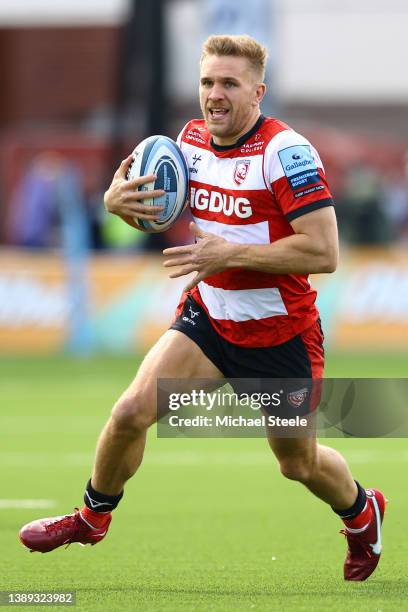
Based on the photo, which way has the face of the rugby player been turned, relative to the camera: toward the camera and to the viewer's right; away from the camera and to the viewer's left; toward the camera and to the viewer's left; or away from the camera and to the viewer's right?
toward the camera and to the viewer's left

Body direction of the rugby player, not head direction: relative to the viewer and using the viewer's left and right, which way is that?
facing the viewer and to the left of the viewer
